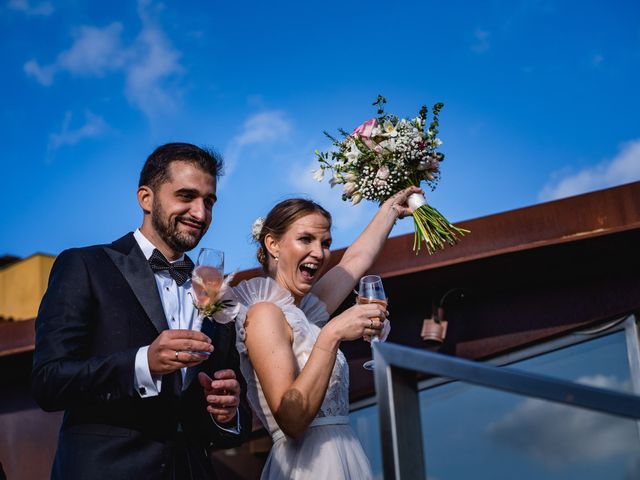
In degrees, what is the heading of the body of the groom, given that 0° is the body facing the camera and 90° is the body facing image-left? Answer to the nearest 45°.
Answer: approximately 315°

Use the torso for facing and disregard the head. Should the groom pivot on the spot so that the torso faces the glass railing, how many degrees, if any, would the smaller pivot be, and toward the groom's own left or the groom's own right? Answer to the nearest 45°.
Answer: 0° — they already face it

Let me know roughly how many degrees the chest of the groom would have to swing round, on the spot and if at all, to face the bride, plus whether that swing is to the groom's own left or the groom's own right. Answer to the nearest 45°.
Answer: approximately 90° to the groom's own left

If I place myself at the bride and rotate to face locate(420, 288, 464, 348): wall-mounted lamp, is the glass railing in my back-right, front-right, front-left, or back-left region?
back-right

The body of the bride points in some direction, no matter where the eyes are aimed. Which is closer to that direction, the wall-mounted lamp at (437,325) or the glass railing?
the glass railing

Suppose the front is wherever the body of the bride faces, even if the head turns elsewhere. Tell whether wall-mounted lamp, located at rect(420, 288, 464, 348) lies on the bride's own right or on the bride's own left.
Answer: on the bride's own left

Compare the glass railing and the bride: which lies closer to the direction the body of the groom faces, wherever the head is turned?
the glass railing

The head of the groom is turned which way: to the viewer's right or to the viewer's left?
to the viewer's right
